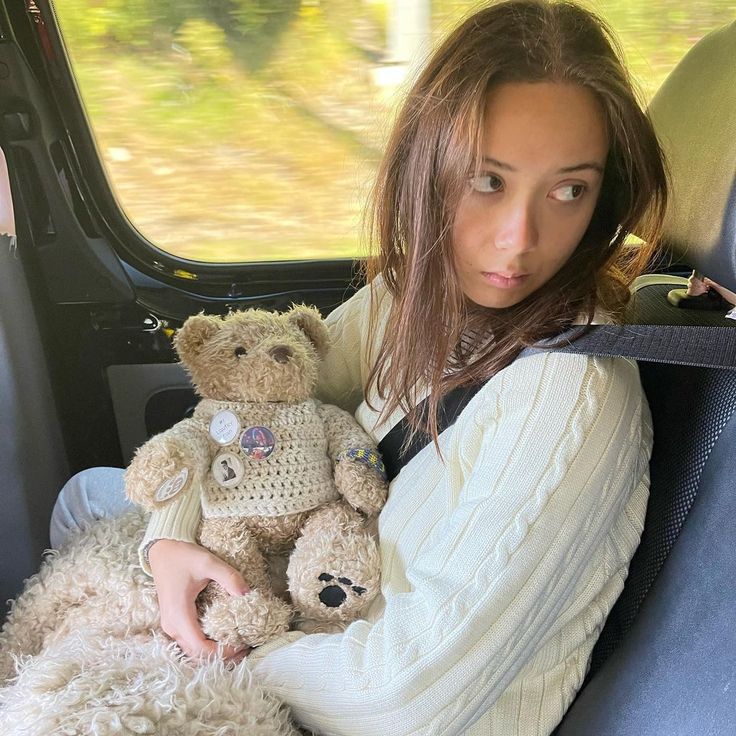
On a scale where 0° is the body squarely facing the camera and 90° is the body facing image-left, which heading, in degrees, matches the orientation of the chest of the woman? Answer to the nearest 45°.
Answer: approximately 45°
